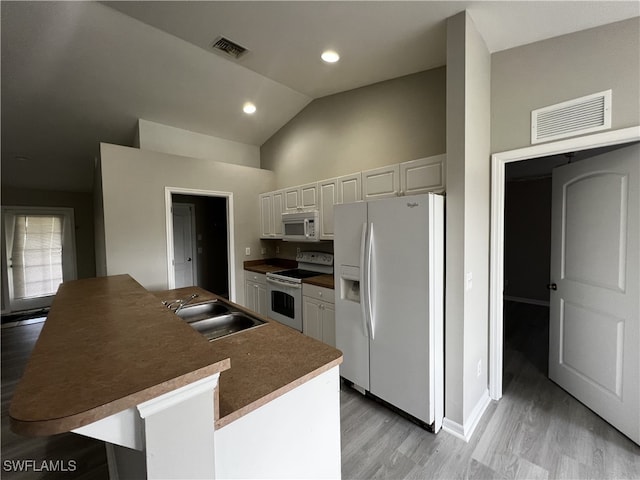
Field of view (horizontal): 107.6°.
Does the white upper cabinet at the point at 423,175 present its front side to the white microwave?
no

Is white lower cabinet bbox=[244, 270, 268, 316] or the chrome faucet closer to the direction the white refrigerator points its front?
the chrome faucet

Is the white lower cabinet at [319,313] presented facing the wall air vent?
no

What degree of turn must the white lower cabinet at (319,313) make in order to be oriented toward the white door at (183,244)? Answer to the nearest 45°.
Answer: approximately 90° to its right

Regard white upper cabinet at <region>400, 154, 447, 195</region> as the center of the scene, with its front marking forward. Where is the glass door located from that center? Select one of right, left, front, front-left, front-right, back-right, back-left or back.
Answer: front-right

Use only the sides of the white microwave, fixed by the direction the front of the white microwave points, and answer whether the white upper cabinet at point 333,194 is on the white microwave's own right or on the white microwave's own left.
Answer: on the white microwave's own left

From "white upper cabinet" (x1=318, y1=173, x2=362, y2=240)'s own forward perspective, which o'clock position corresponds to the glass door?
The glass door is roughly at 2 o'clock from the white upper cabinet.

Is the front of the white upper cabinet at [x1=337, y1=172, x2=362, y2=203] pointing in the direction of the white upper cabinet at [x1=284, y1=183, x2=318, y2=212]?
no

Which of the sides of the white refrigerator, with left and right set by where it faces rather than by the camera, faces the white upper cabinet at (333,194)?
right

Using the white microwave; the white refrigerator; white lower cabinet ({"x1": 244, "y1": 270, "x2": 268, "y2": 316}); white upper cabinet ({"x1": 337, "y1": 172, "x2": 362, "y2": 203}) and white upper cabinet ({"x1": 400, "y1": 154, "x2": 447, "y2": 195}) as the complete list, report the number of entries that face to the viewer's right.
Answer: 0

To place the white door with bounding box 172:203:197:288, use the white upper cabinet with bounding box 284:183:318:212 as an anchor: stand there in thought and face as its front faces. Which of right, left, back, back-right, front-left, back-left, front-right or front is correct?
right

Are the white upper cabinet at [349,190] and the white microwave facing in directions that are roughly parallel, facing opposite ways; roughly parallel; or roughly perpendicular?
roughly parallel

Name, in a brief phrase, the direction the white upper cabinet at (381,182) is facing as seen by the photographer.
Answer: facing the viewer and to the left of the viewer

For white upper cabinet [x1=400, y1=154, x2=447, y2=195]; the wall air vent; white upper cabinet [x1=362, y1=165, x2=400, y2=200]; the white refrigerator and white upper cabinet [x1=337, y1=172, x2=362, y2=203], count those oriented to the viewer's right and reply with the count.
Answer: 0

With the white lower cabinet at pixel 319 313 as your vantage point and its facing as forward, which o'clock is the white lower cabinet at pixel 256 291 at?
the white lower cabinet at pixel 256 291 is roughly at 3 o'clock from the white lower cabinet at pixel 319 313.
